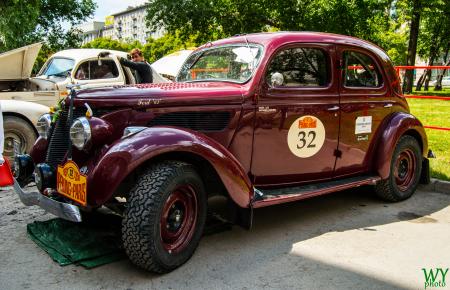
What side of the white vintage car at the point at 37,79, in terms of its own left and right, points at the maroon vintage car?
left

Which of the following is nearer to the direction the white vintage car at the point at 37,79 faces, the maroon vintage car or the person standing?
the maroon vintage car

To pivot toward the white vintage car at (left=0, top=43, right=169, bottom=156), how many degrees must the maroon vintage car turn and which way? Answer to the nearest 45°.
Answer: approximately 90° to its right

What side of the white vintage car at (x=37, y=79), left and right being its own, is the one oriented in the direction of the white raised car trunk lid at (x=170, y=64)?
back

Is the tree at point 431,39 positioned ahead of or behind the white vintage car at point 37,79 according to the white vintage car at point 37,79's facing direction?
behind

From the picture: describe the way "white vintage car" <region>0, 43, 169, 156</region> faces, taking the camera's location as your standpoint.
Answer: facing the viewer and to the left of the viewer

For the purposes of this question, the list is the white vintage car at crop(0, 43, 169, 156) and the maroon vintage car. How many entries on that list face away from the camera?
0

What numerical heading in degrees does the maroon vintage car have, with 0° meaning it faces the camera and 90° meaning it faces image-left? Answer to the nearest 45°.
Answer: approximately 45°

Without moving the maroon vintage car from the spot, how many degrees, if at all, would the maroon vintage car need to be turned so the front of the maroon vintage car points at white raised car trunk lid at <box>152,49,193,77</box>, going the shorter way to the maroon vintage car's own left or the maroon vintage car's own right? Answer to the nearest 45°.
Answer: approximately 135° to the maroon vintage car's own right

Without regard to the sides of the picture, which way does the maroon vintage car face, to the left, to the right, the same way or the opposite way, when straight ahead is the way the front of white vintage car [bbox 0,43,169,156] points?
the same way
